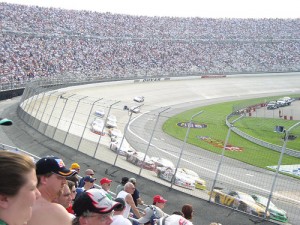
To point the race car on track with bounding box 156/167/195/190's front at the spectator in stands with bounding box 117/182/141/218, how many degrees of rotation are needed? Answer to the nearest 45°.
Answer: approximately 45° to its right

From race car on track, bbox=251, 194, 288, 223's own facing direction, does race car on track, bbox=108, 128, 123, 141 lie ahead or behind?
behind

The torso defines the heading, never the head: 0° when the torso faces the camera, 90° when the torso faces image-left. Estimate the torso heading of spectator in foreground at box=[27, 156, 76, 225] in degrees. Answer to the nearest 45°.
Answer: approximately 270°

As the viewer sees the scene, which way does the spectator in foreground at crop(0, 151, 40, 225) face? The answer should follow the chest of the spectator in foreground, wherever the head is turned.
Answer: to the viewer's right
